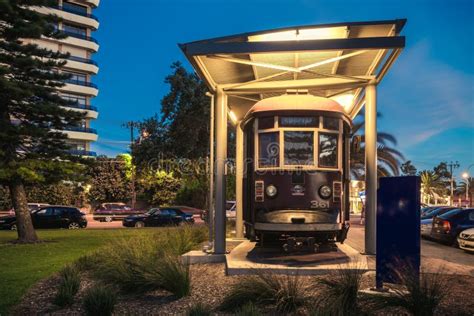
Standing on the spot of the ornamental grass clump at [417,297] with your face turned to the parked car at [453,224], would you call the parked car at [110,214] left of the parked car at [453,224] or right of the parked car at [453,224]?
left

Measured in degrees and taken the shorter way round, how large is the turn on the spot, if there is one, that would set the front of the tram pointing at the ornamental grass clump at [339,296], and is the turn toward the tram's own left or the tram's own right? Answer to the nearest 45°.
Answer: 0° — it already faces it

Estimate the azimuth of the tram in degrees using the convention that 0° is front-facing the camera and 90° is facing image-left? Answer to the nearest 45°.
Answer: approximately 0°

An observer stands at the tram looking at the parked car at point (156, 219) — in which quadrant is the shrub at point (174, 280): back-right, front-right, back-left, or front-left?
back-left

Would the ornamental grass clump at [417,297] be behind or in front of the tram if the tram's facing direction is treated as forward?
in front
